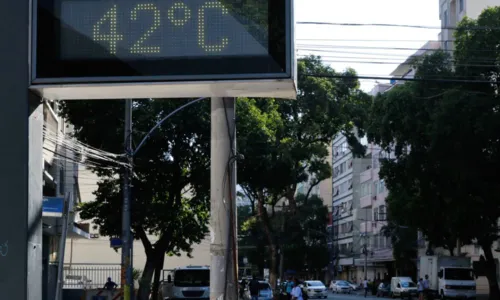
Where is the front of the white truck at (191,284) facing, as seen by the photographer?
facing the viewer and to the right of the viewer

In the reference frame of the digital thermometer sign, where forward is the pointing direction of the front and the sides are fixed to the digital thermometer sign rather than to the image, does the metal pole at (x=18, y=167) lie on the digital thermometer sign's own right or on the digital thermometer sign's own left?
on the digital thermometer sign's own right

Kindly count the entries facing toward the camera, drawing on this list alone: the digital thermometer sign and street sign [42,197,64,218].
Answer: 2

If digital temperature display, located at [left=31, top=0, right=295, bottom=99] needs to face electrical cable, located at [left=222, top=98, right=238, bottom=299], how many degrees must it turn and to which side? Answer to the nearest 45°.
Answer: approximately 180°

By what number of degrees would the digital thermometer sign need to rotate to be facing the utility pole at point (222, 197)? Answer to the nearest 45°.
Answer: approximately 180°

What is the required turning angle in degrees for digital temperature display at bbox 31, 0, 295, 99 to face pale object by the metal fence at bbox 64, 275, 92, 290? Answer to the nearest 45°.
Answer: approximately 180°

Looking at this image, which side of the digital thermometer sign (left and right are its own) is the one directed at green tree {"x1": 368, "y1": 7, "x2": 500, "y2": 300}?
back

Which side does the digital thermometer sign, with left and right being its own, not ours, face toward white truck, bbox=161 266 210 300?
back

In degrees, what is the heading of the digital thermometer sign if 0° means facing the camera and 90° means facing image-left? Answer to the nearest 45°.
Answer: approximately 0°
